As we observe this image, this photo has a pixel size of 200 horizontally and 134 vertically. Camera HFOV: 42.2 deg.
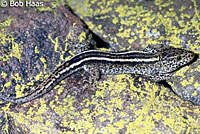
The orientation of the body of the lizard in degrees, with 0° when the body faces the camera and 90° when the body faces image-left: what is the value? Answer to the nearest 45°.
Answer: approximately 270°
